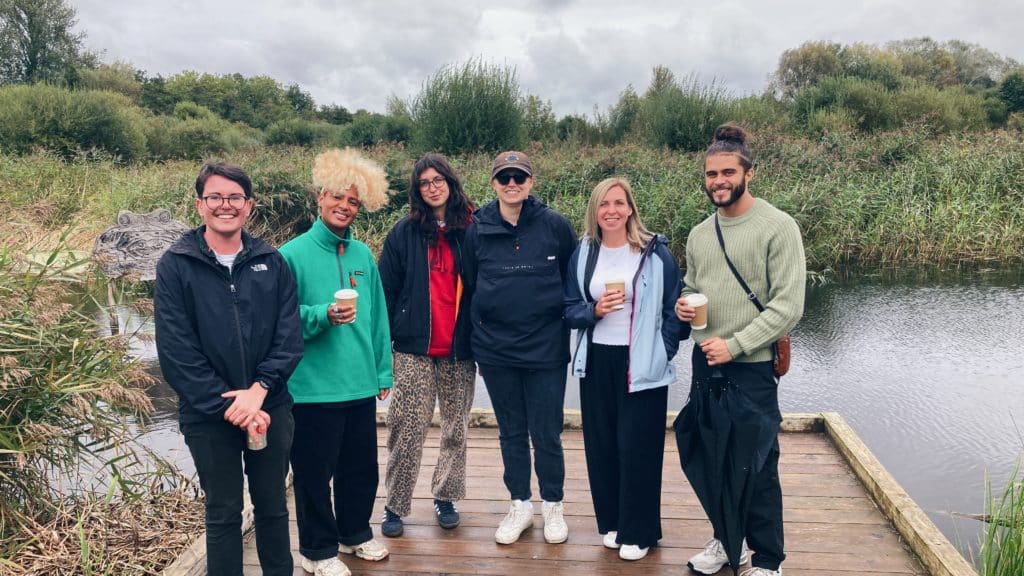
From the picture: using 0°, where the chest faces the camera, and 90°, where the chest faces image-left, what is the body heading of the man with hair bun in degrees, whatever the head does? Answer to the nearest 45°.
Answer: approximately 45°

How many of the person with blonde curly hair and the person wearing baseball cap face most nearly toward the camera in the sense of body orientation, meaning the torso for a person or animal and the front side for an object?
2

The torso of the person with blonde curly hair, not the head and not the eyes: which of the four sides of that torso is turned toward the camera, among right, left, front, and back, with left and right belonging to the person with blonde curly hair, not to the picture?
front

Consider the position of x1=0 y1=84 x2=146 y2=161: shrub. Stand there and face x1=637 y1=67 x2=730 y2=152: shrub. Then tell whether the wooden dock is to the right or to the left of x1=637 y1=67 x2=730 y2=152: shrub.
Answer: right

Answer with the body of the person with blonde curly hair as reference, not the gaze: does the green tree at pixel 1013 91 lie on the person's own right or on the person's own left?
on the person's own left

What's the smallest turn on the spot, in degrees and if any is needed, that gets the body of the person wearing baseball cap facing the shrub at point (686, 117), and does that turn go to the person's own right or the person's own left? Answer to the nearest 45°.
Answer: approximately 180°

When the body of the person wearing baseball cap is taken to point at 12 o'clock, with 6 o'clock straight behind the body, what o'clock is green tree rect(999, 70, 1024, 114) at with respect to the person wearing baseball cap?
The green tree is roughly at 7 o'clock from the person wearing baseball cap.

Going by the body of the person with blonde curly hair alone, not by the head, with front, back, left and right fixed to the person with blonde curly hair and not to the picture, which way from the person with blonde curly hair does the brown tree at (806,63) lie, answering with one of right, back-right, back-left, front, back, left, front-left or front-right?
back-left

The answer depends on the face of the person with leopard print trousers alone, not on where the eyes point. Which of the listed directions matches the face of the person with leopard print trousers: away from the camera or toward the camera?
toward the camera

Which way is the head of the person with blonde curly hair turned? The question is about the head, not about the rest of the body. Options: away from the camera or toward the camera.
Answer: toward the camera

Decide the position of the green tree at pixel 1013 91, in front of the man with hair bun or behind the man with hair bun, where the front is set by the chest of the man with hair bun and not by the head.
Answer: behind

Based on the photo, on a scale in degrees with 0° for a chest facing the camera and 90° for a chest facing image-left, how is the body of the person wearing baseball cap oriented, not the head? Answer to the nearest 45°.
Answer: approximately 0°
